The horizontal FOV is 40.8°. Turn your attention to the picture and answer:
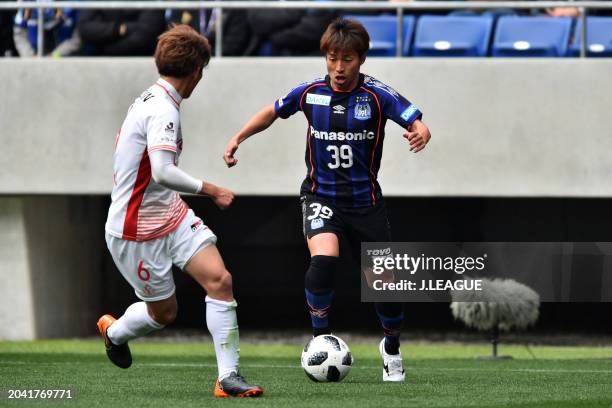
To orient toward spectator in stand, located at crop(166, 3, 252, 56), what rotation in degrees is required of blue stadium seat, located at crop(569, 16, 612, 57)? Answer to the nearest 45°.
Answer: approximately 90° to its right

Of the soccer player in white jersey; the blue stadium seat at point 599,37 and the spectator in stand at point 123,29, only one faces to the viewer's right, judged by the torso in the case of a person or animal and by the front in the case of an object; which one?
the soccer player in white jersey

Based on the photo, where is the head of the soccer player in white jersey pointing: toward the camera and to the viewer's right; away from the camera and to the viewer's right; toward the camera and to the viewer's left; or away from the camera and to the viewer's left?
away from the camera and to the viewer's right

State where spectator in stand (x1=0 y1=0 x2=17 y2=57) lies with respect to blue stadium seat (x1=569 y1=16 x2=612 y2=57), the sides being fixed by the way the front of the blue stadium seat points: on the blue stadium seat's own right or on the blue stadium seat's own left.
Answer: on the blue stadium seat's own right

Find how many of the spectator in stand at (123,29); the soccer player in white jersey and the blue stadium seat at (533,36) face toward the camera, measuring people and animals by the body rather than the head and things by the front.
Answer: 2

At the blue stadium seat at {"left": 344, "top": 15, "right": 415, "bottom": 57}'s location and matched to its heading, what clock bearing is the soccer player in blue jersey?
The soccer player in blue jersey is roughly at 12 o'clock from the blue stadium seat.

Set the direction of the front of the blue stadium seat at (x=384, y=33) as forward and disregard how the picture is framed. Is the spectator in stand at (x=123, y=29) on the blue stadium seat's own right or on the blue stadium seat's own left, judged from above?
on the blue stadium seat's own right

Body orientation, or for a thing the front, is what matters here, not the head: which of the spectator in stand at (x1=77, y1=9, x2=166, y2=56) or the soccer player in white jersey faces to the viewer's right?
the soccer player in white jersey

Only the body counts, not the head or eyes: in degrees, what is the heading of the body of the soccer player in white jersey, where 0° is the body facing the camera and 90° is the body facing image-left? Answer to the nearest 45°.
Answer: approximately 270°

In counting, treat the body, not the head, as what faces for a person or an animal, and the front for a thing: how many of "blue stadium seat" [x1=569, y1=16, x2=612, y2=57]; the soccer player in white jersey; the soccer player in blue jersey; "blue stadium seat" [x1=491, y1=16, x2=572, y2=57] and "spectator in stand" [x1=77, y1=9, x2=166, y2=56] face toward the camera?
4
